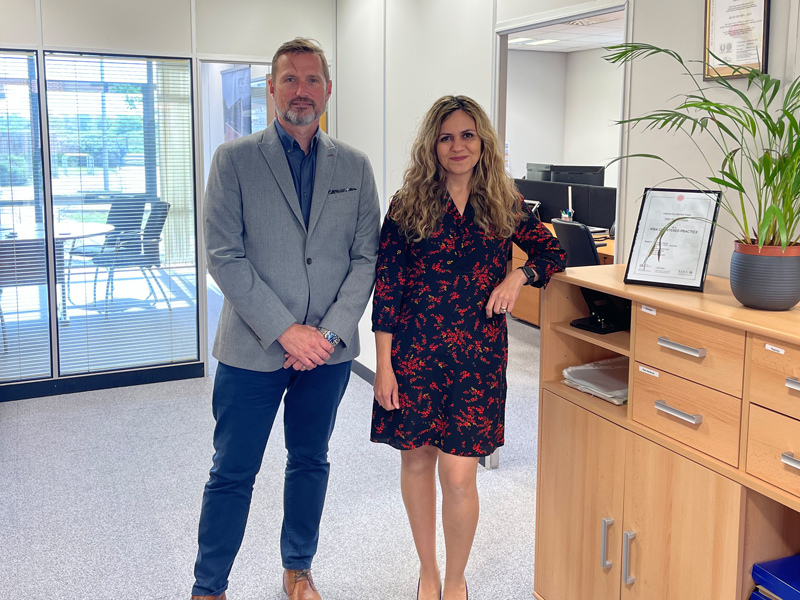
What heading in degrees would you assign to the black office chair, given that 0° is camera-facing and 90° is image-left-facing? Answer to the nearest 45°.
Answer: approximately 225°

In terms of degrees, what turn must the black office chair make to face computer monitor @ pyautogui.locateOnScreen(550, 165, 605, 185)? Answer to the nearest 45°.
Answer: approximately 45° to its left

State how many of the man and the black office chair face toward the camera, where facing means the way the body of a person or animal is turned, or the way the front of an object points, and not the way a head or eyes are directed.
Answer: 1

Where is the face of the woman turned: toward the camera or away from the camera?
toward the camera

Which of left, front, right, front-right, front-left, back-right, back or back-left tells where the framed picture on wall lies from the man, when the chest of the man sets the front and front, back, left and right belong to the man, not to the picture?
left

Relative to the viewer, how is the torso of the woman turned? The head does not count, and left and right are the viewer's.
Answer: facing the viewer

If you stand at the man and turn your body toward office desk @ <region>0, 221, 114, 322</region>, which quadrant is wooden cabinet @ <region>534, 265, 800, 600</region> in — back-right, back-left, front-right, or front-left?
back-right

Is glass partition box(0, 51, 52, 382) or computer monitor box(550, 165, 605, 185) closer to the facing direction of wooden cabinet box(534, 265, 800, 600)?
the glass partition

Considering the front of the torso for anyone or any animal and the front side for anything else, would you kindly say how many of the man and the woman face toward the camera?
2
